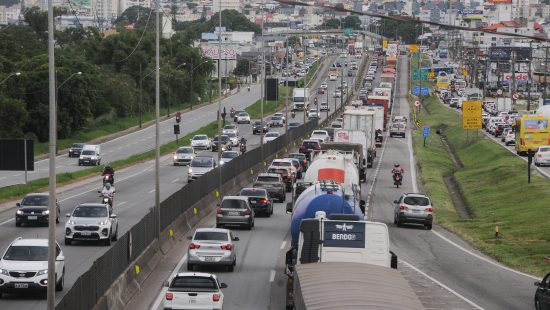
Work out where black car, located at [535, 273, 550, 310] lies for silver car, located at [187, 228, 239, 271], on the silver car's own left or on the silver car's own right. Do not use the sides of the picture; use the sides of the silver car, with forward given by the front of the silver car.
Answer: on the silver car's own right

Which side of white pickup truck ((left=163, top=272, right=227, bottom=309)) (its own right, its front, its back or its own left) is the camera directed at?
back

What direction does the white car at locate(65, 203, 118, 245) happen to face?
toward the camera

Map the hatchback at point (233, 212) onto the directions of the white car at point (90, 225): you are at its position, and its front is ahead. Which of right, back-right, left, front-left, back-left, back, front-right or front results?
back-left

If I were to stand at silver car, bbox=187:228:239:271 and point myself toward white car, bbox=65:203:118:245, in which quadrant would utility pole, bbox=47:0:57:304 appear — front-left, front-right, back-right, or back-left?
back-left

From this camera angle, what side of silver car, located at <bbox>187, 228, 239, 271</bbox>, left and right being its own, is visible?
back

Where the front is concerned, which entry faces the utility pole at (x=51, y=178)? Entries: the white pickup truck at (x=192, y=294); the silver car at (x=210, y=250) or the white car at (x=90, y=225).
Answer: the white car at (x=90, y=225)

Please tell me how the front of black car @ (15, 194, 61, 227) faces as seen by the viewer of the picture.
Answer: facing the viewer

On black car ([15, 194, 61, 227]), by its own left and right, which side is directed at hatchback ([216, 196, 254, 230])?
left

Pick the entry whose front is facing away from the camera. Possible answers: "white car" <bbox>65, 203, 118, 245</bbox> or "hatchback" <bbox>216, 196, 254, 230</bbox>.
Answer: the hatchback

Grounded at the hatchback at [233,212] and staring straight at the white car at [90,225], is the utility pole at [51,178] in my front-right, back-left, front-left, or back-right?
front-left

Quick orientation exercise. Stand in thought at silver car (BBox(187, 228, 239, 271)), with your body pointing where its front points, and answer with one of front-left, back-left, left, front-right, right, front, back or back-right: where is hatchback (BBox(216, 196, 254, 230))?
front

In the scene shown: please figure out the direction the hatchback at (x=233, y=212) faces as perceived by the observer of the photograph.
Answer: facing away from the viewer

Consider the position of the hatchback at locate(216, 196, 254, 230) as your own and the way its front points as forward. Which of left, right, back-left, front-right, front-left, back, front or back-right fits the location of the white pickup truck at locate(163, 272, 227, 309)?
back

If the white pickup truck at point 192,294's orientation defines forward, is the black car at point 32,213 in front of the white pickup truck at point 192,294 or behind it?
in front

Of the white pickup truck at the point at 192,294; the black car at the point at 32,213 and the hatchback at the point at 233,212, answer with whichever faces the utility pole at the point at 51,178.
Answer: the black car

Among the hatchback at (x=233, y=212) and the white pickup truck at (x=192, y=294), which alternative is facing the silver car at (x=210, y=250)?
the white pickup truck
